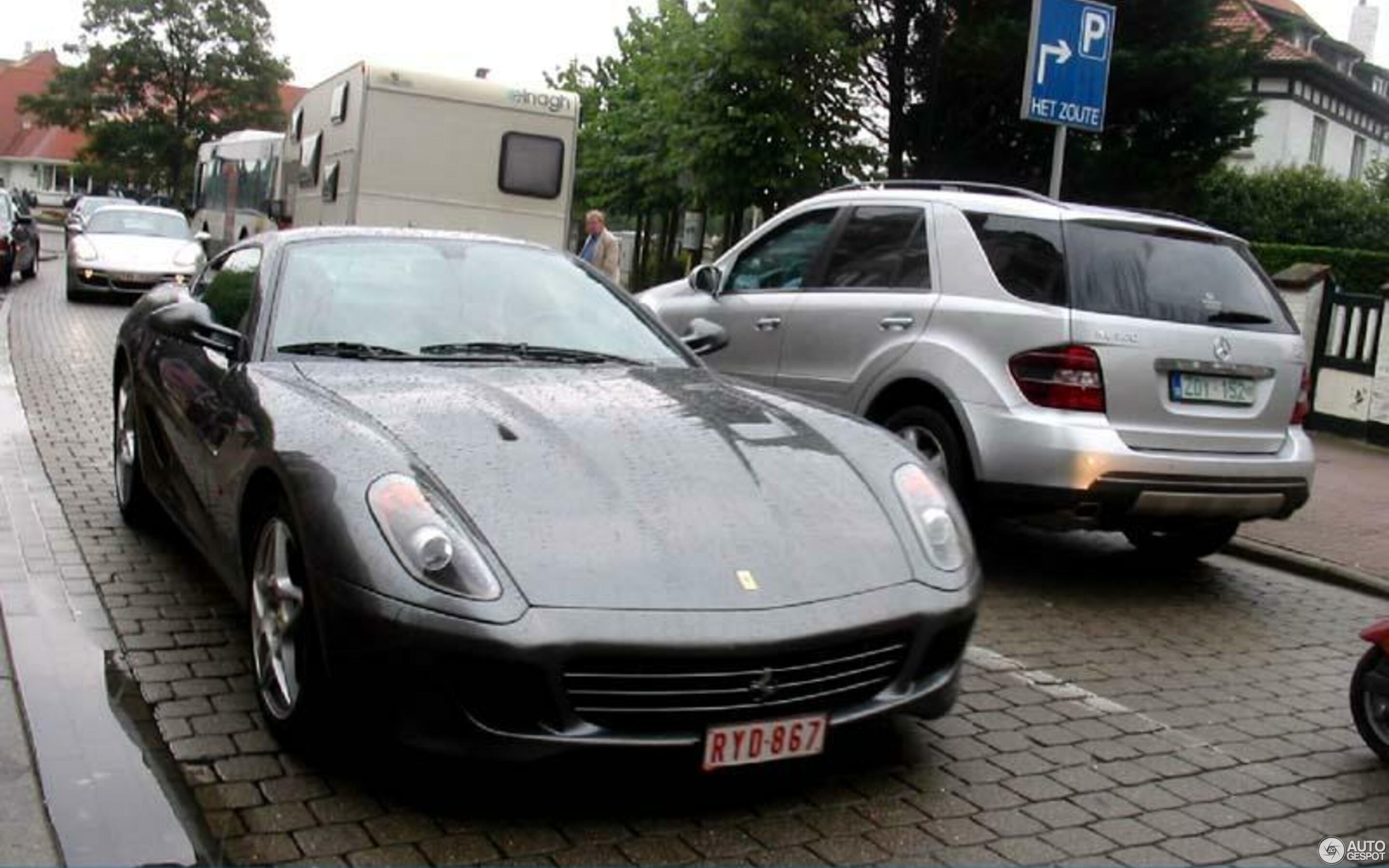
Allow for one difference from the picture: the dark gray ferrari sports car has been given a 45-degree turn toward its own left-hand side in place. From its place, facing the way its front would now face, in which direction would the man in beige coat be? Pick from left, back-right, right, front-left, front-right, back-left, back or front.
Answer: left

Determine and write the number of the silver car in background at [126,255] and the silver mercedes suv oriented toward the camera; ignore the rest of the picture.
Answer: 1

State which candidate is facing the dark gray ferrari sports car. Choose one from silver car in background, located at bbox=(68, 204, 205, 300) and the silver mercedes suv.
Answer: the silver car in background

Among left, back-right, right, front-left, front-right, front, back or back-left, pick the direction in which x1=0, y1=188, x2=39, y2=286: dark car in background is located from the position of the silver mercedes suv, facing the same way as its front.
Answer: front

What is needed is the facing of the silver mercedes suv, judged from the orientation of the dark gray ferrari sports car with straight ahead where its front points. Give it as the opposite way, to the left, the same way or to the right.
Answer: the opposite way

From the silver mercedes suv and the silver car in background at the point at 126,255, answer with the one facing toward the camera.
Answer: the silver car in background

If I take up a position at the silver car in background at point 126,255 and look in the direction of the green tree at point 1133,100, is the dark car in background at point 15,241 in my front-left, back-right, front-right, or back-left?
back-left

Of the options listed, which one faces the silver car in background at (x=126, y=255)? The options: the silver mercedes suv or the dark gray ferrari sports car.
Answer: the silver mercedes suv

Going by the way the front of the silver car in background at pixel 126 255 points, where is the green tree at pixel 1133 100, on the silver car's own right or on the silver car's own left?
on the silver car's own left

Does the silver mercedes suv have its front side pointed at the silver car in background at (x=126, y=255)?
yes

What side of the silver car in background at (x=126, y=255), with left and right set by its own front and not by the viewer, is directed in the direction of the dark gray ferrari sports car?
front

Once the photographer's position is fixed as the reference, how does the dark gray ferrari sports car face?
facing the viewer and to the right of the viewer

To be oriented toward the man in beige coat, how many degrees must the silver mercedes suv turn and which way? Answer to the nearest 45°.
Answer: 0° — it already faces them

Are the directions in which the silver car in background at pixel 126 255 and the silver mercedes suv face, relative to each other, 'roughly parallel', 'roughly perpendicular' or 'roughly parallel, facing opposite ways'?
roughly parallel, facing opposite ways

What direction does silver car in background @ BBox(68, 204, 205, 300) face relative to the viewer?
toward the camera

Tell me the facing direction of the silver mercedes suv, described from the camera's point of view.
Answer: facing away from the viewer and to the left of the viewer
